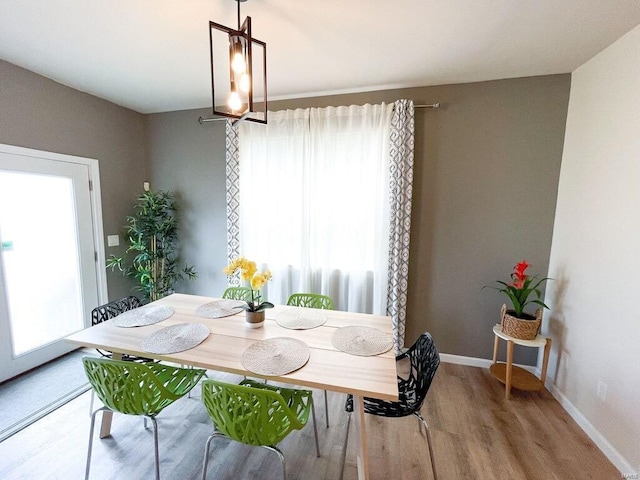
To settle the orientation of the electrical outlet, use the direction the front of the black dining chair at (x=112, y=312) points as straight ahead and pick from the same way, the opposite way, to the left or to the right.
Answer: the opposite way

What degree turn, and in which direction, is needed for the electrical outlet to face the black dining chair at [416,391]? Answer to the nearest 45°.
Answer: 0° — it already faces it

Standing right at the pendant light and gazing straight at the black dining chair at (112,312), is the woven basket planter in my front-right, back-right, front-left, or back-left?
back-right

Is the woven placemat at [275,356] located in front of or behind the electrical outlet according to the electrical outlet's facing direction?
in front

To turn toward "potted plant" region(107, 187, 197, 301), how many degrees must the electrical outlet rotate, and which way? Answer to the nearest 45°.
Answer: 0° — it already faces it

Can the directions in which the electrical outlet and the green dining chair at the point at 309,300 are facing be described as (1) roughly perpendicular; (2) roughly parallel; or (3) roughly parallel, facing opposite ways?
roughly perpendicular

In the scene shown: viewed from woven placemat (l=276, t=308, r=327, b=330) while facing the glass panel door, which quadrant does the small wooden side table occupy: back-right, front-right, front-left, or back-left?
back-right

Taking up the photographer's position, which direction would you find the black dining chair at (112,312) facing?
facing the viewer and to the right of the viewer

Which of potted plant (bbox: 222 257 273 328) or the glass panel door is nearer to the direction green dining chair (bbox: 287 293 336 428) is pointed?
the potted plant

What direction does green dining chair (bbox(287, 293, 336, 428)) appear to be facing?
toward the camera

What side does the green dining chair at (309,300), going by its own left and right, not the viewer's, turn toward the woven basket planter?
left

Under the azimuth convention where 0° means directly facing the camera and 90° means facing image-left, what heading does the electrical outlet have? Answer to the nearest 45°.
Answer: approximately 45°

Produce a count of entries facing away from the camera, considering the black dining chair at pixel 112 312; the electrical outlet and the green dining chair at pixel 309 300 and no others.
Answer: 0

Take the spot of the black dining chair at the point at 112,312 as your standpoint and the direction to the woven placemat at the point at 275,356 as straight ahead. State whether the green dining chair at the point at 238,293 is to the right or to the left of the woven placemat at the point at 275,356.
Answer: left

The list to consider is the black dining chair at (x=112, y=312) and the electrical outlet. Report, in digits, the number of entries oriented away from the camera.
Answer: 0

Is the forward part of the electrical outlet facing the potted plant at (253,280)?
yes

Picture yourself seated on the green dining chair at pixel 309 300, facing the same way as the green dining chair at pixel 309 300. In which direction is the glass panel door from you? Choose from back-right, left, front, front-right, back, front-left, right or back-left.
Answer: right

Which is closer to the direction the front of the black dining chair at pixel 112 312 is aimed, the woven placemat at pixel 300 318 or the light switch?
the woven placemat
